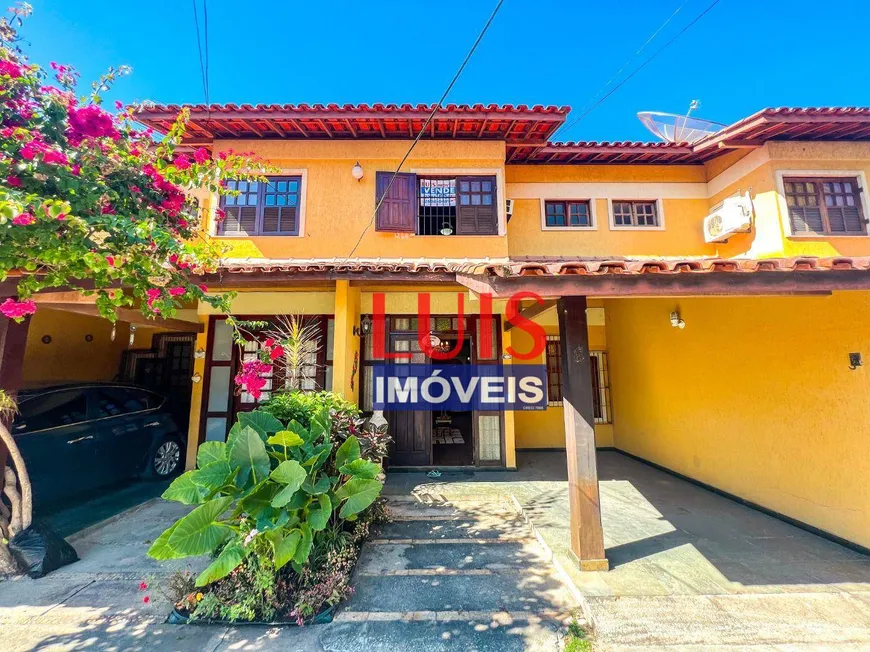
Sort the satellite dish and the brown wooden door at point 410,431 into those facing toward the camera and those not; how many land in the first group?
1

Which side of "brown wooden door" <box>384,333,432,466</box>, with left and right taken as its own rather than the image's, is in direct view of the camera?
front

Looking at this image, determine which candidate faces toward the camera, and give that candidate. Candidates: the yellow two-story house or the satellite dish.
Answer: the yellow two-story house

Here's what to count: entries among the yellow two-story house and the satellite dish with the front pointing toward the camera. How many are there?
1

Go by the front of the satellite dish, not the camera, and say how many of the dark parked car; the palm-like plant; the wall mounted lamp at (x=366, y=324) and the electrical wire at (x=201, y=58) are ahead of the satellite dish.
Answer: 0

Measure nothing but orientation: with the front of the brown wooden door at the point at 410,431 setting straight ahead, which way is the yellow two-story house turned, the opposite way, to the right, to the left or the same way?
the same way

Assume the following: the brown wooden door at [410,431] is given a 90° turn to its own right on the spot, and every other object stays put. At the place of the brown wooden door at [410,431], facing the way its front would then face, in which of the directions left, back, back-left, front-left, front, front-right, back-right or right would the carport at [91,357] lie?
front
